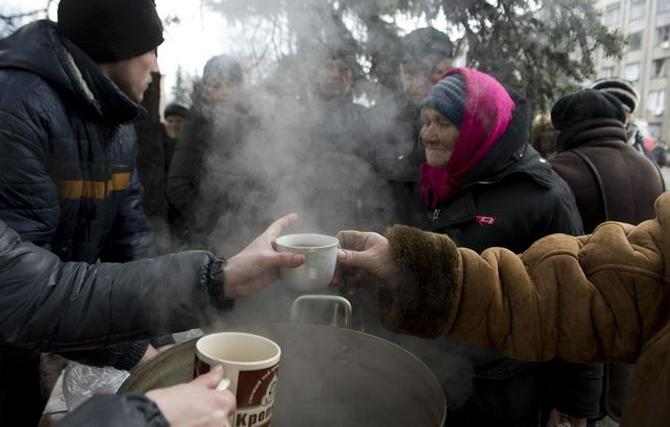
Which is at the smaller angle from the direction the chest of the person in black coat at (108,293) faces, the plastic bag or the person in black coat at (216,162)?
the person in black coat

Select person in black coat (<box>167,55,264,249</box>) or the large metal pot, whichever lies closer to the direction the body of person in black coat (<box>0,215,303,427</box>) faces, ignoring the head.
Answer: the large metal pot

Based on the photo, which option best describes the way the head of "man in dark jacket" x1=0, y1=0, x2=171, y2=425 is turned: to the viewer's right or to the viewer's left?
to the viewer's right

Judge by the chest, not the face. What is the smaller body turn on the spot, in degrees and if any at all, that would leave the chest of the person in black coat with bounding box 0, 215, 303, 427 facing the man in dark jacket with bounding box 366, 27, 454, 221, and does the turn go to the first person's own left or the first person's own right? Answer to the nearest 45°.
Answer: approximately 45° to the first person's own left

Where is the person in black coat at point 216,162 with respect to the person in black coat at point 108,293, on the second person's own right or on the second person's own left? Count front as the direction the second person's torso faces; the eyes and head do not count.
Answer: on the second person's own left

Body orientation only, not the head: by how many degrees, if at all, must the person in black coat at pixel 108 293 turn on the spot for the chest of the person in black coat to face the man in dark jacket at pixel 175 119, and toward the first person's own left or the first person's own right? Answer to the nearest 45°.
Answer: approximately 90° to the first person's own left

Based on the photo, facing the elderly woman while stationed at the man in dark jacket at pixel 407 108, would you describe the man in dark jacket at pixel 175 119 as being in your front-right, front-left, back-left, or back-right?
back-right

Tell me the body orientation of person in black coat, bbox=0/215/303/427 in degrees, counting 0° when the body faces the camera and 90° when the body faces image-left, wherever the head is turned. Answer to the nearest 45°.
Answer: approximately 270°

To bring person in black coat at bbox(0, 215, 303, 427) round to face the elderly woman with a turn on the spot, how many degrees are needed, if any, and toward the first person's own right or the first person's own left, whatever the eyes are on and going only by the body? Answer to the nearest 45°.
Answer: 0° — they already face them

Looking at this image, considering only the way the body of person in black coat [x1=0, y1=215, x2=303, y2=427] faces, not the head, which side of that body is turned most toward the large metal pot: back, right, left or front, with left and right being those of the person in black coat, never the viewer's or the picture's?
front

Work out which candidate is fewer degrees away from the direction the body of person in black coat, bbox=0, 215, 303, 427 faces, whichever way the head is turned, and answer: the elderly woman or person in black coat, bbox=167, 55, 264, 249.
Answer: the elderly woman
